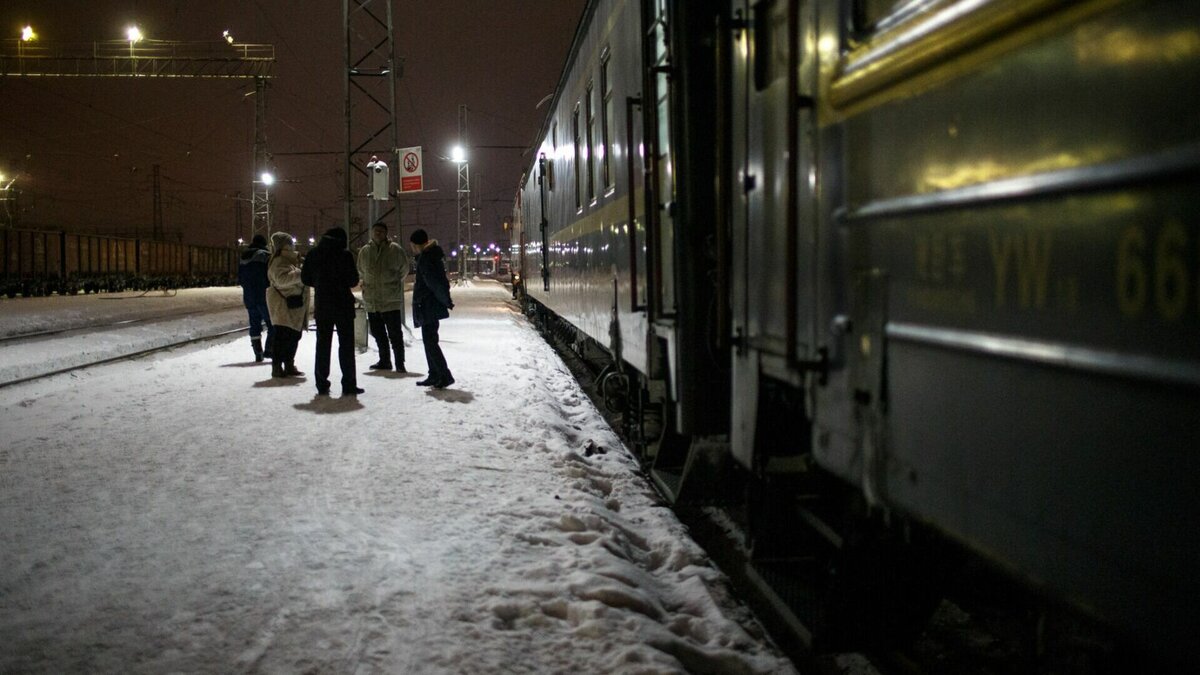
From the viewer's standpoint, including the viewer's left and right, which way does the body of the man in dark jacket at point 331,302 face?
facing away from the viewer

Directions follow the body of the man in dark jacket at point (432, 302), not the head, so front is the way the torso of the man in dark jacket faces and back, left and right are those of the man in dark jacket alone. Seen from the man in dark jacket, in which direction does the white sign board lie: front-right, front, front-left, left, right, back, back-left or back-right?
right

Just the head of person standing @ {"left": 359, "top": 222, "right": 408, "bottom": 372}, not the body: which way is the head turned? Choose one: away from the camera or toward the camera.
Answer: toward the camera

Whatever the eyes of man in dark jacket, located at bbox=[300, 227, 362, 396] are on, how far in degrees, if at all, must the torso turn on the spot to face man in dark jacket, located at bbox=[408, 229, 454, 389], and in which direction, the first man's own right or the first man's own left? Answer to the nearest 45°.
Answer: approximately 45° to the first man's own right

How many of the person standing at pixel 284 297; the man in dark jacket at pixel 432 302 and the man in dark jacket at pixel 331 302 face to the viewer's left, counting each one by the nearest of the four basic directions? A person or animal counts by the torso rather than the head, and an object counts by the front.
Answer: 1

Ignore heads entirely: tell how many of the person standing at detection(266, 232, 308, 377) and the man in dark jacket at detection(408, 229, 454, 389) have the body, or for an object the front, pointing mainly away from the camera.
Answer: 0

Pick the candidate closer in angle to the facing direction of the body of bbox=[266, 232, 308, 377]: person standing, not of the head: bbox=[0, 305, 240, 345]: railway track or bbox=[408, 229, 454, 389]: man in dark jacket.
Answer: the man in dark jacket

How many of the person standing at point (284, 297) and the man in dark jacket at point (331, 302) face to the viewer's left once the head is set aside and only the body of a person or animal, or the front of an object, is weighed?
0

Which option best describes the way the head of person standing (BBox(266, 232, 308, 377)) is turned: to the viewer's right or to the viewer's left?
to the viewer's right

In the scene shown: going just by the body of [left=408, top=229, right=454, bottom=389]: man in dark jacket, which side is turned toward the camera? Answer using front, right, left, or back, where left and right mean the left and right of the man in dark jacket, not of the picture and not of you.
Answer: left
